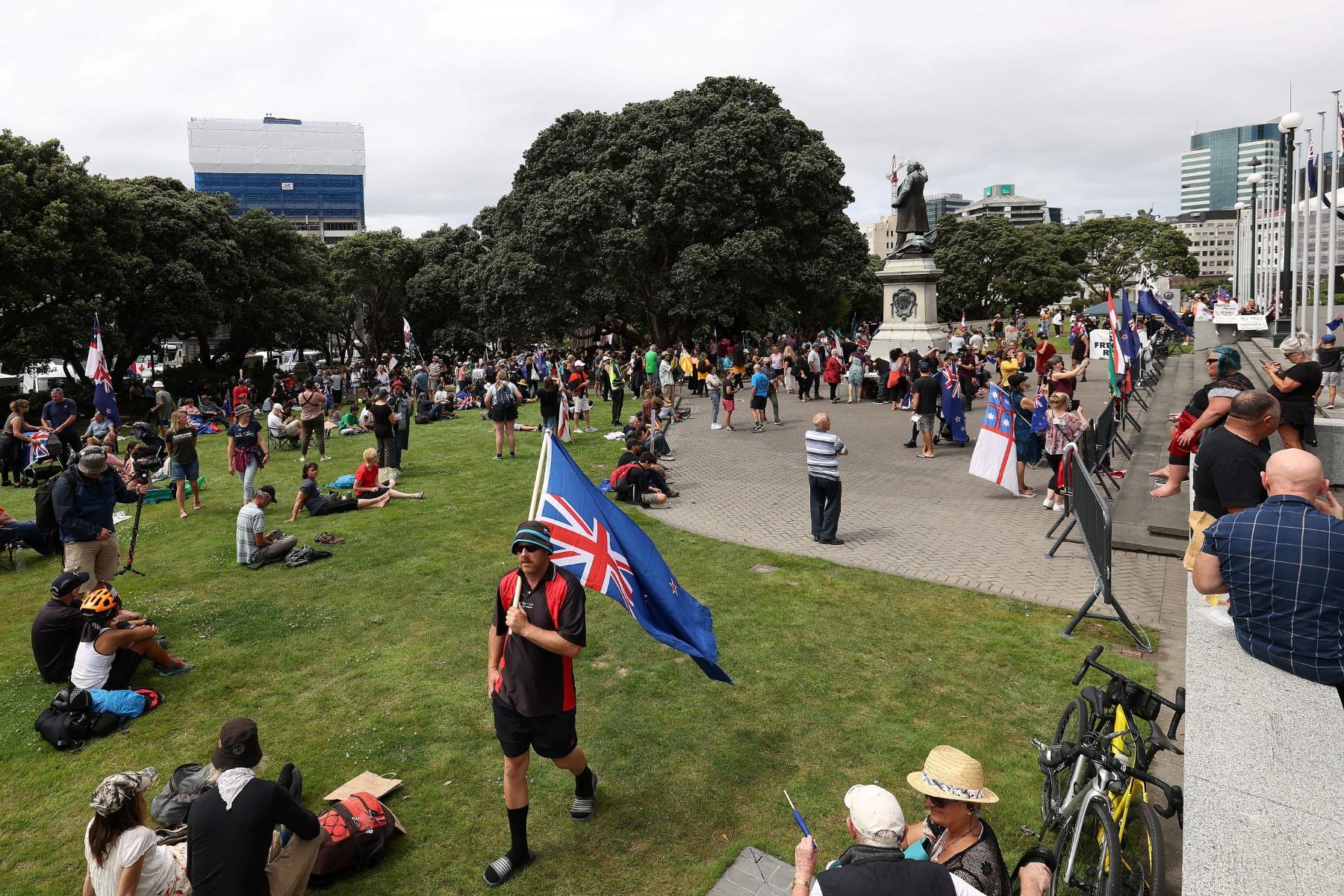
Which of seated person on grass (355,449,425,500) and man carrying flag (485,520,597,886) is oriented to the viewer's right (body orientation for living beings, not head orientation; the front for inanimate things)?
the seated person on grass

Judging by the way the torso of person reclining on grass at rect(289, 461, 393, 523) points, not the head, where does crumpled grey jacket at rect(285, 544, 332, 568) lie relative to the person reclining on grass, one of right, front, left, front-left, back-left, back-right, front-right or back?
right

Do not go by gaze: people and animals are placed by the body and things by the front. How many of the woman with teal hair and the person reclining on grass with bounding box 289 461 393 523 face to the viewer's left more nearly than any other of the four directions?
1

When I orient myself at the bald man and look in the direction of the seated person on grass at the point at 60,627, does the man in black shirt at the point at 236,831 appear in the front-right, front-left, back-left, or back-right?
front-left

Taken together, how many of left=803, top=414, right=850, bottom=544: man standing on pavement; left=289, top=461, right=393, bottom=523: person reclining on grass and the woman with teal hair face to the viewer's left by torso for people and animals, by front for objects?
1

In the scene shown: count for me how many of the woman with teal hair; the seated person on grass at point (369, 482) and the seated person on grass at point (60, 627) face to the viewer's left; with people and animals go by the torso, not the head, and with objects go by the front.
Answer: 1

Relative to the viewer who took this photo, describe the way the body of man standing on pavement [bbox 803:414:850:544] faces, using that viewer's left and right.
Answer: facing away from the viewer and to the right of the viewer

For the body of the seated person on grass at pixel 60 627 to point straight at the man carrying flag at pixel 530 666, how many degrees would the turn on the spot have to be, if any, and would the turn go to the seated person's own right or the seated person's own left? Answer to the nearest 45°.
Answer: approximately 90° to the seated person's own right

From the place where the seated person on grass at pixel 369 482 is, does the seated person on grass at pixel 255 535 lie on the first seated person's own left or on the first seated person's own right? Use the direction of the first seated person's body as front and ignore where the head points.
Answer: on the first seated person's own right

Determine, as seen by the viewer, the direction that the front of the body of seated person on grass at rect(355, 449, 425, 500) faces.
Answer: to the viewer's right

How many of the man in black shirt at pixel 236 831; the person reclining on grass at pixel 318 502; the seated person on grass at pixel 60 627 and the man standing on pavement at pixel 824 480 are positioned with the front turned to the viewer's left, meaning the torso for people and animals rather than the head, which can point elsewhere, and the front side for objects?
0

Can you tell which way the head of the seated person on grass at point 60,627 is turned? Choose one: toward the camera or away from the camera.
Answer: away from the camera

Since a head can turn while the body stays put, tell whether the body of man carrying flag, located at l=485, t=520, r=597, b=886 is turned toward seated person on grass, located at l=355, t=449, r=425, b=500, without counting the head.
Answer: no

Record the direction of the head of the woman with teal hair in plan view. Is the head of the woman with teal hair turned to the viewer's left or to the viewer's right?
to the viewer's left

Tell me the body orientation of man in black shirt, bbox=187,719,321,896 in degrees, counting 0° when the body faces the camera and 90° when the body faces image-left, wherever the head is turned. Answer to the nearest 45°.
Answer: approximately 225°

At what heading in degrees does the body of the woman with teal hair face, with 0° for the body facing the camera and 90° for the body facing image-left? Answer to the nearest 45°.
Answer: approximately 90°
